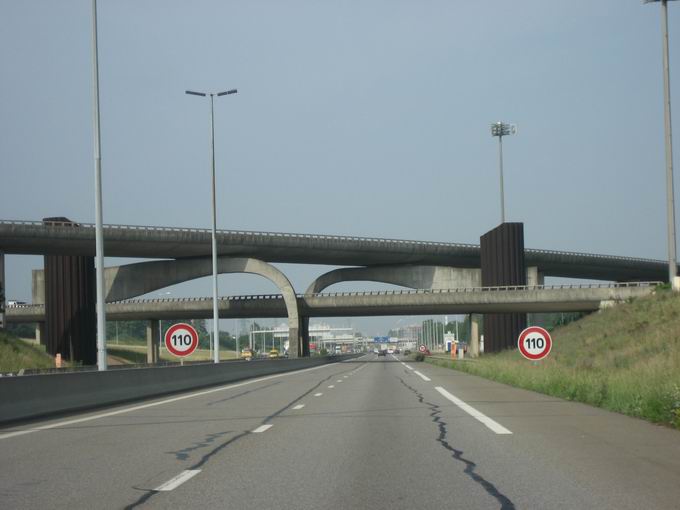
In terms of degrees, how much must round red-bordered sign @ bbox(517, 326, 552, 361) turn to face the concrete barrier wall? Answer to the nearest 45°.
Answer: approximately 45° to its right

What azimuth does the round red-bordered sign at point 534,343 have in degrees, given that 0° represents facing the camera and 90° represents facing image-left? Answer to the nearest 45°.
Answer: approximately 0°

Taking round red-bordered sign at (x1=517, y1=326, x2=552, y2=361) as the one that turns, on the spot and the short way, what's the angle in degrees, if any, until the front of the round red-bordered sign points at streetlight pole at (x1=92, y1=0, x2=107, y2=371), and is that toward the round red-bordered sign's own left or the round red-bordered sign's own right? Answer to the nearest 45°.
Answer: approximately 90° to the round red-bordered sign's own right

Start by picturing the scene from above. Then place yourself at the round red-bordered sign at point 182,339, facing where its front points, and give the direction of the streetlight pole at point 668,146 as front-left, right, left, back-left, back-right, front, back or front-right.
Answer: left

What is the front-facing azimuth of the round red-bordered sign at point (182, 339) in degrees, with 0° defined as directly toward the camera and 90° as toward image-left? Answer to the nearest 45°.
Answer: approximately 0°

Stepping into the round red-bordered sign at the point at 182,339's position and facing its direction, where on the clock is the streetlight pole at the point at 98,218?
The streetlight pole is roughly at 1 o'clock from the round red-bordered sign.

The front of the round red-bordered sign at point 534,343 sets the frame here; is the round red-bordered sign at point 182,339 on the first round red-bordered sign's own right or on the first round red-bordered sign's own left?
on the first round red-bordered sign's own right

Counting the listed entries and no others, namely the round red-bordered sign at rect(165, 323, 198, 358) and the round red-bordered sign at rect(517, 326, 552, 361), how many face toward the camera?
2
